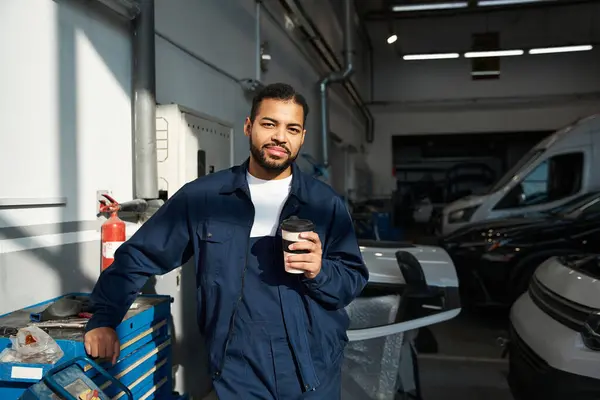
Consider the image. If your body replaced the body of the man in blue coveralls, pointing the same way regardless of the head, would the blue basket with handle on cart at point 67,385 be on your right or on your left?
on your right

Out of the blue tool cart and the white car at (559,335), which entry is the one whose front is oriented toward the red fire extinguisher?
the white car

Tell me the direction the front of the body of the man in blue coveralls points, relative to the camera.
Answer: toward the camera

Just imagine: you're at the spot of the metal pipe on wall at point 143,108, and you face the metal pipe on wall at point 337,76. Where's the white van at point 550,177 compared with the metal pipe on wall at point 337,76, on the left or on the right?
right

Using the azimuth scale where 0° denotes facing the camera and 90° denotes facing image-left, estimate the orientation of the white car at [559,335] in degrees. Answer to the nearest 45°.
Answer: approximately 45°

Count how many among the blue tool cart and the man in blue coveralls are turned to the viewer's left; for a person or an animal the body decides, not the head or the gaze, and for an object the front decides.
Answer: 0

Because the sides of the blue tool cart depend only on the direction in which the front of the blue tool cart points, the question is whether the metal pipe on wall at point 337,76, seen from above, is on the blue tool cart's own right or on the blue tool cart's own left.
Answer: on the blue tool cart's own left

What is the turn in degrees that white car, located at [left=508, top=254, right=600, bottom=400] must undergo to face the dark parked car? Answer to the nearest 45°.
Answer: approximately 135° to its right

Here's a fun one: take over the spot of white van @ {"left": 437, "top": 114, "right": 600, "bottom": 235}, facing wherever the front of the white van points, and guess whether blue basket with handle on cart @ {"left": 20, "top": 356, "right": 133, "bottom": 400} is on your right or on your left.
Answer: on your left

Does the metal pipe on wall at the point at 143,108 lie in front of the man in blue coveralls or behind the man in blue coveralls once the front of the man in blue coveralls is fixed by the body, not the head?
behind

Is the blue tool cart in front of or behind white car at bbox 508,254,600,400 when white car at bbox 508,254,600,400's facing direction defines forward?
in front

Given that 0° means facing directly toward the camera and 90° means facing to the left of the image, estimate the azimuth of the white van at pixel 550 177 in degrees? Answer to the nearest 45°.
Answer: approximately 90°

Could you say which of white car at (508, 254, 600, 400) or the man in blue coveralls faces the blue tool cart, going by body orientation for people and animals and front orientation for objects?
the white car

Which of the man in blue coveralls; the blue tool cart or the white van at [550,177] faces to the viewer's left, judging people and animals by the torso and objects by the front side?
the white van

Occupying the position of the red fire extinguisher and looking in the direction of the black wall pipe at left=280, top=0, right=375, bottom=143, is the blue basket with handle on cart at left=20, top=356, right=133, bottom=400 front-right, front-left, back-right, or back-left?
back-right

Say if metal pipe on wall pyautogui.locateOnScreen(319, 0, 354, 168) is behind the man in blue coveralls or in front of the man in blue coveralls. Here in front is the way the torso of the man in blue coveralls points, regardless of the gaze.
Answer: behind

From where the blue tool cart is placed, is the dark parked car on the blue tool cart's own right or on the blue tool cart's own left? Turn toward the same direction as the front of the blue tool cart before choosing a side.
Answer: on the blue tool cart's own left

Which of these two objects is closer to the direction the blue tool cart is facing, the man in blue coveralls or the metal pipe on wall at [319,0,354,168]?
the man in blue coveralls
